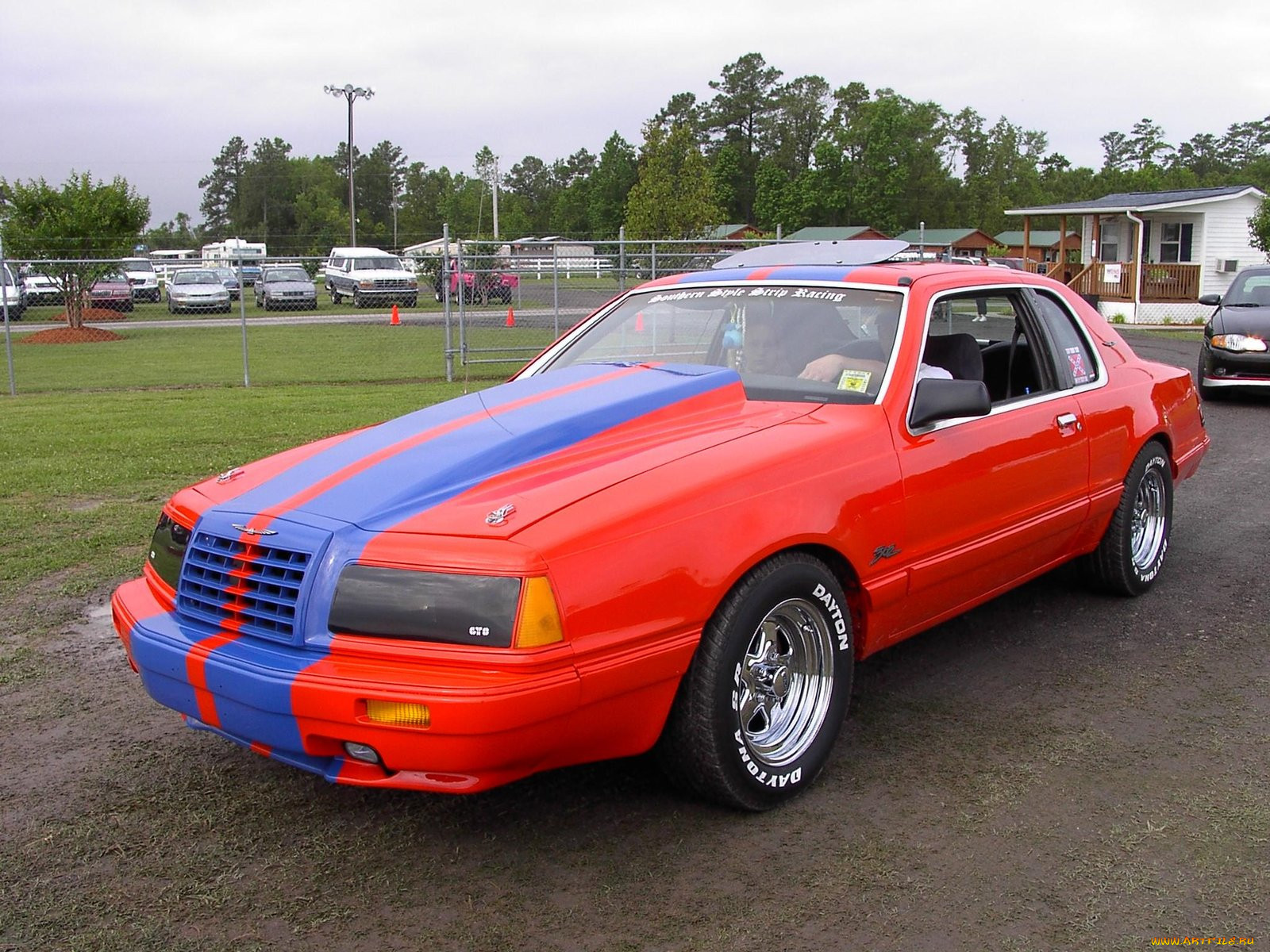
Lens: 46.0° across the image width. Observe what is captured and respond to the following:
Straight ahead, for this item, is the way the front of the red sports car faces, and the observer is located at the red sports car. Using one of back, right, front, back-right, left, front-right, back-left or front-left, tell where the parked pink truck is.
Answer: back-right

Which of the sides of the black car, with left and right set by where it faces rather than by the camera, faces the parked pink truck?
right

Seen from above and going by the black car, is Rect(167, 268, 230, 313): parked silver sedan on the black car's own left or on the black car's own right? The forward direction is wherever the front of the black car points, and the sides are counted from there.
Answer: on the black car's own right

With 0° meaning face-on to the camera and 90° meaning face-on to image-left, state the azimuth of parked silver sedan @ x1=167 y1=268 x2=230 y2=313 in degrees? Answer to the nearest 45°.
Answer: approximately 0°

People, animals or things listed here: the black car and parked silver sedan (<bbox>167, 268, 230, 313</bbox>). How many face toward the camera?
2

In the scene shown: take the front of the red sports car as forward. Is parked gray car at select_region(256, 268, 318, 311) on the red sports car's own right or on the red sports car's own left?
on the red sports car's own right

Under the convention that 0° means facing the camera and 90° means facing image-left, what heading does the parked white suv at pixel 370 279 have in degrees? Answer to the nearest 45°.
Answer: approximately 315°

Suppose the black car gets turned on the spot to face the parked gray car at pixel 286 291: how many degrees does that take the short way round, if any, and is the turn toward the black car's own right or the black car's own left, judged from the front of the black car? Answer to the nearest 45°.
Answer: approximately 135° to the black car's own right

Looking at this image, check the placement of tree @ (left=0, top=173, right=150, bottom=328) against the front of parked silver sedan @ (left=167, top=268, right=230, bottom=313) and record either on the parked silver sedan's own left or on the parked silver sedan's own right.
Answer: on the parked silver sedan's own right

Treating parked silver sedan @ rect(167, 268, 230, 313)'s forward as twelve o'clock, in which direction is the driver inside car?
The driver inside car is roughly at 12 o'clock from the parked silver sedan.
